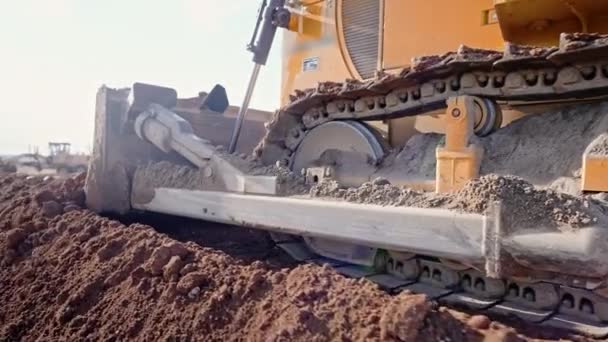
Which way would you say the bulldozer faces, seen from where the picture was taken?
facing away from the viewer and to the left of the viewer

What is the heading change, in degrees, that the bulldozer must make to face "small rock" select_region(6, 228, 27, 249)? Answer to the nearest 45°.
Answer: approximately 45° to its left

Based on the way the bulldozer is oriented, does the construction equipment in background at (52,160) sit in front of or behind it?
in front

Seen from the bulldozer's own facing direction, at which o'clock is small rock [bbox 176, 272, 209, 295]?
The small rock is roughly at 10 o'clock from the bulldozer.
